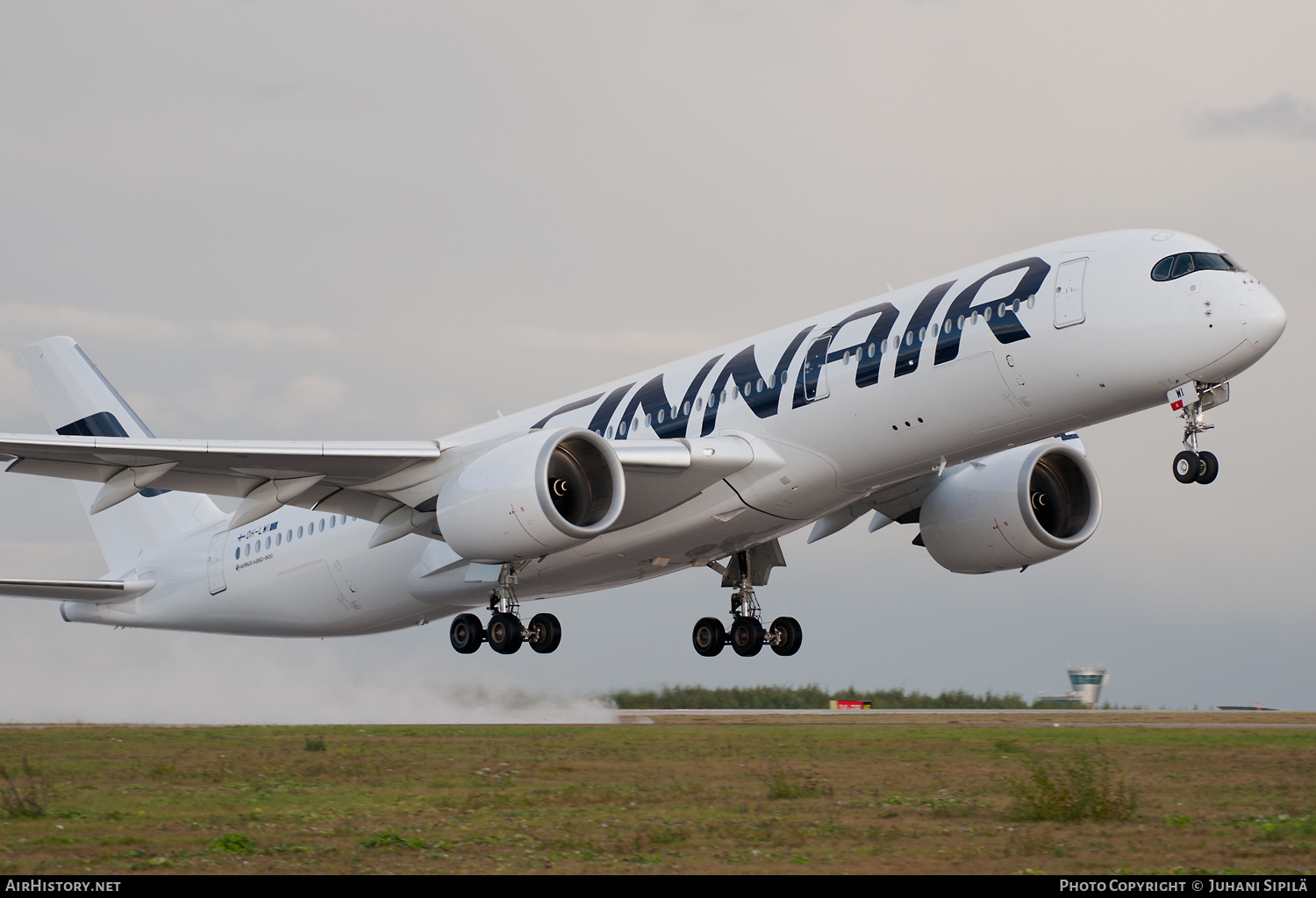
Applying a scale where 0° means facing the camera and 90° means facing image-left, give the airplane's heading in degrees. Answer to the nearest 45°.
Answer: approximately 315°
